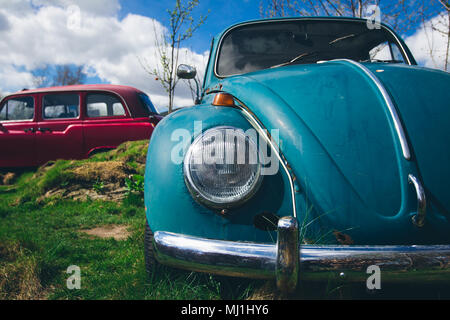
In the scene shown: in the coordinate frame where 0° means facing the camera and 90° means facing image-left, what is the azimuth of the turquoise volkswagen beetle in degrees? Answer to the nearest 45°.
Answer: approximately 0°
